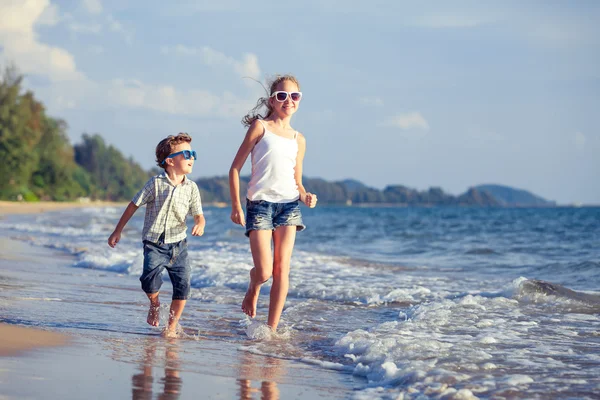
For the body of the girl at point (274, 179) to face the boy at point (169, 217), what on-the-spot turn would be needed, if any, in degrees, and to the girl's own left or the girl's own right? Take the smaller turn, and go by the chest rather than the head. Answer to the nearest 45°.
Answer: approximately 135° to the girl's own right

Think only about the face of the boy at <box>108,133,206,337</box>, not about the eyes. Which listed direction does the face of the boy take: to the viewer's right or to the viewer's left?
to the viewer's right

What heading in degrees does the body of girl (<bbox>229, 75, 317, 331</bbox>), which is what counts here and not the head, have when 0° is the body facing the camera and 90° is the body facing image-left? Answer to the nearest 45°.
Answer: approximately 315°
